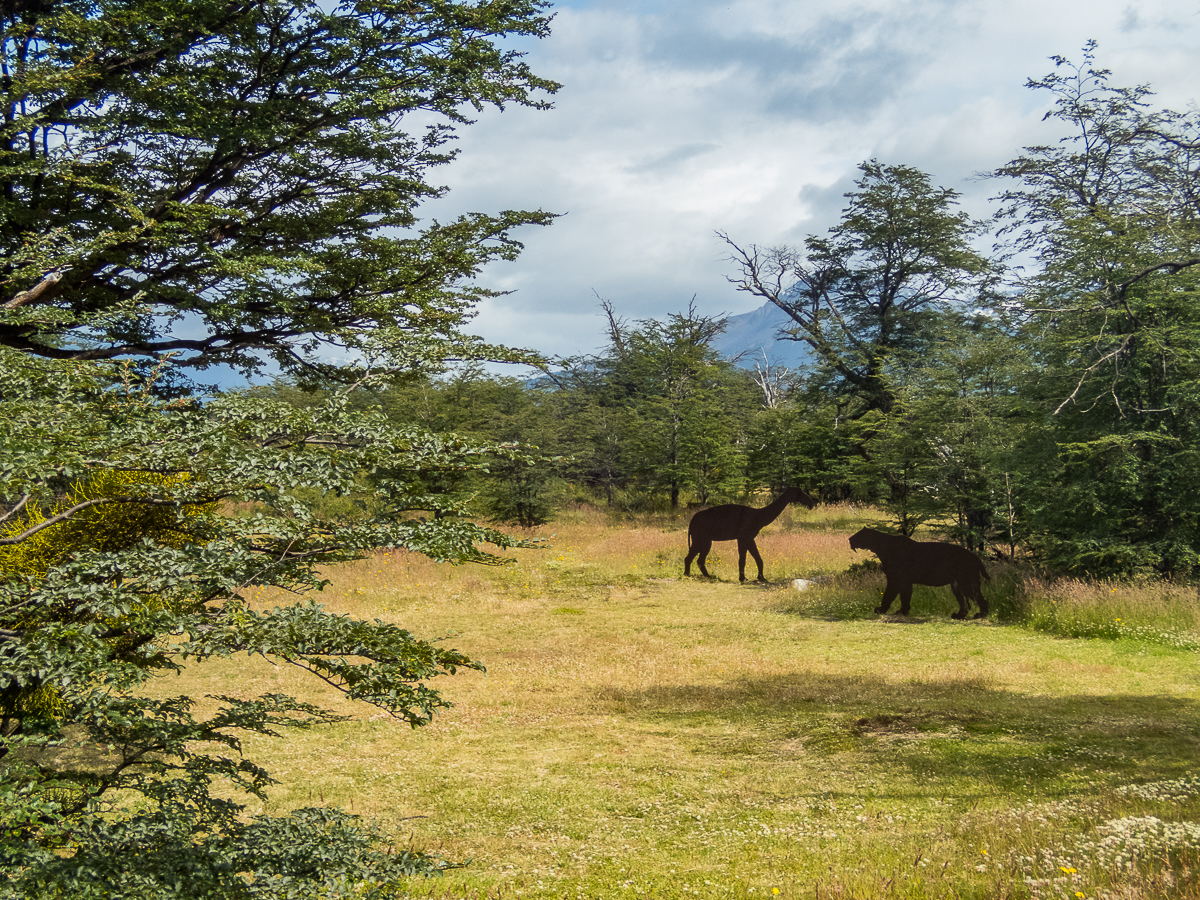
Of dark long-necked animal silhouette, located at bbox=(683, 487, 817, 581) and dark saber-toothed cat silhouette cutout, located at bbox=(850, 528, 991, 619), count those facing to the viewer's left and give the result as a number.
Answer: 1

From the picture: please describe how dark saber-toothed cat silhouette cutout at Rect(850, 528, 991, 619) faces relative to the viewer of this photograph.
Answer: facing to the left of the viewer

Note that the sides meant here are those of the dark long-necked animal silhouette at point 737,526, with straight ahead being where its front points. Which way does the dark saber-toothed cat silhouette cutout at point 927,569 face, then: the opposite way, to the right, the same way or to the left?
the opposite way

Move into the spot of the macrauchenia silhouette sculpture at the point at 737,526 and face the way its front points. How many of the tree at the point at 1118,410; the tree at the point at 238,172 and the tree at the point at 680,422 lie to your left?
1

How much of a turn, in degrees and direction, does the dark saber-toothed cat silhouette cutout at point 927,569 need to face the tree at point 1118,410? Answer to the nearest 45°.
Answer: approximately 180°

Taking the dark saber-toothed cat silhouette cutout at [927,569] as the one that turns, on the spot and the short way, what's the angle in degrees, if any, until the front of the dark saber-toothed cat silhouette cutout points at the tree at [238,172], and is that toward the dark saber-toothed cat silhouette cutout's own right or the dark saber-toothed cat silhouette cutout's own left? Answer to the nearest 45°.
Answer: approximately 45° to the dark saber-toothed cat silhouette cutout's own left

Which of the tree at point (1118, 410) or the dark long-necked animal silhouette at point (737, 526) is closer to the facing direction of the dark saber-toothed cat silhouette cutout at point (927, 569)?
the dark long-necked animal silhouette

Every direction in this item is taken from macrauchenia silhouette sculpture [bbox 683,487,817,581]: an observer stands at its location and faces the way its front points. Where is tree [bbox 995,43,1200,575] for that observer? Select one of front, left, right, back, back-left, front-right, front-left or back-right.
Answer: front-right

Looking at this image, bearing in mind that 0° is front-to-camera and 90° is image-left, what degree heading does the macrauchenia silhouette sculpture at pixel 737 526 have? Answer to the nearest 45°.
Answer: approximately 270°

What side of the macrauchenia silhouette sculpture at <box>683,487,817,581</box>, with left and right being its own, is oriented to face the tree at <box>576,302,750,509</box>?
left

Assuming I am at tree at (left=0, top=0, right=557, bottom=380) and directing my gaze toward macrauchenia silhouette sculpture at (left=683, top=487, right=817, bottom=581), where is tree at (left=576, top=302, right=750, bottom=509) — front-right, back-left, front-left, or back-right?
front-left
